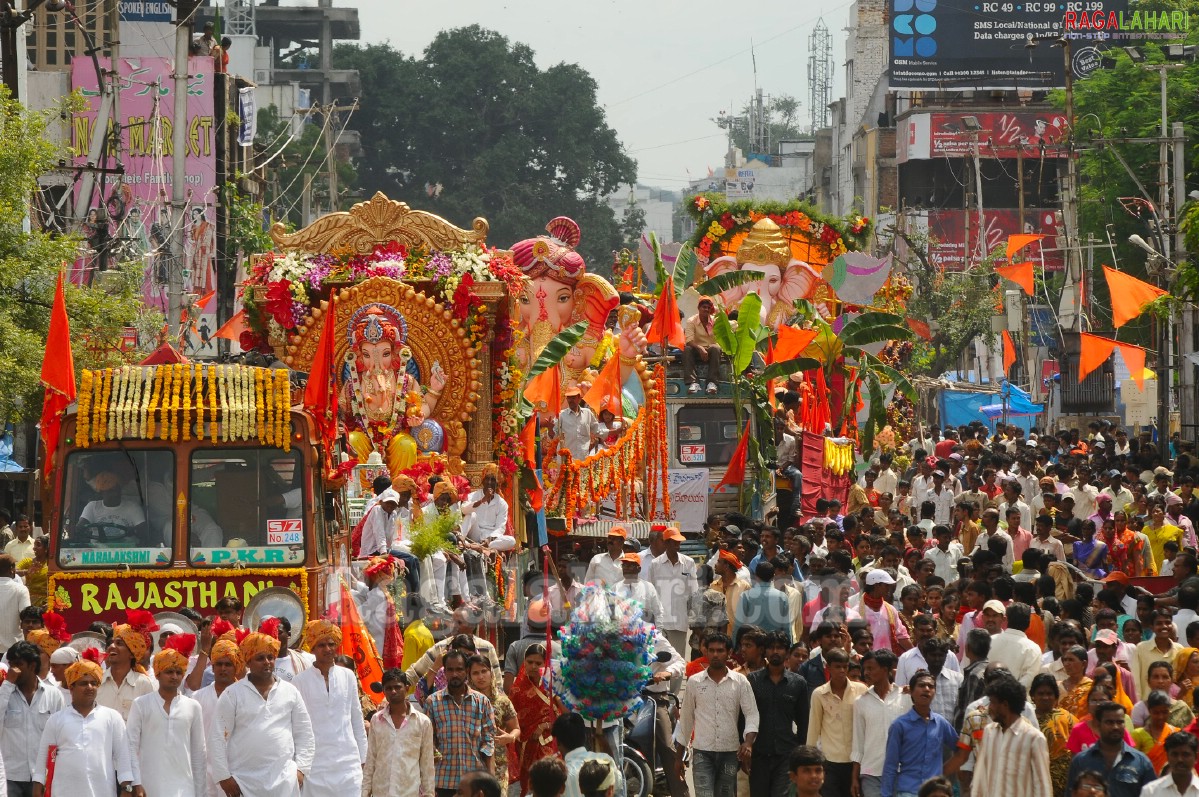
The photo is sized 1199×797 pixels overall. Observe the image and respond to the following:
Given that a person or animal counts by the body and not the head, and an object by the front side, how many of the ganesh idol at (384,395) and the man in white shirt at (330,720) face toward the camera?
2

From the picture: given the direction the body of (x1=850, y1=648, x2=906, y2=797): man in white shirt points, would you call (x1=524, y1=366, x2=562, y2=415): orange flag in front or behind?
behind

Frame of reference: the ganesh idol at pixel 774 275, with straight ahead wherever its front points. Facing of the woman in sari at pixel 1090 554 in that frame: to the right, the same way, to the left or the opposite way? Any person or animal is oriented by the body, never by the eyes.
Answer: the same way

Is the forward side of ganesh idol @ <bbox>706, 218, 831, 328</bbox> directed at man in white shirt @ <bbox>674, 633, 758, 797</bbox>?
yes

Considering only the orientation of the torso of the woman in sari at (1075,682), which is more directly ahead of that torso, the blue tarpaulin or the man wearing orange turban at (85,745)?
the man wearing orange turban

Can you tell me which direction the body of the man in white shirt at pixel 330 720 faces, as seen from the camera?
toward the camera

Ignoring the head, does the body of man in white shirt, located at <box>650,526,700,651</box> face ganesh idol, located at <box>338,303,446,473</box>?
no

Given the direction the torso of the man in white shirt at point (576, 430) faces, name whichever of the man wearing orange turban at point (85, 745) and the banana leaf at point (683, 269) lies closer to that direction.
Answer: the man wearing orange turban

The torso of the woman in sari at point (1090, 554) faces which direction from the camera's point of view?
toward the camera

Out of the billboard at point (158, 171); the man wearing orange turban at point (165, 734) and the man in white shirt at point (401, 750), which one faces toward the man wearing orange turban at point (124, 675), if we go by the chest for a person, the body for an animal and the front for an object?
the billboard

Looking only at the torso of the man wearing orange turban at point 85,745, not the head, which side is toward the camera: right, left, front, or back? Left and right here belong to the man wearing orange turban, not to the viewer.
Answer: front

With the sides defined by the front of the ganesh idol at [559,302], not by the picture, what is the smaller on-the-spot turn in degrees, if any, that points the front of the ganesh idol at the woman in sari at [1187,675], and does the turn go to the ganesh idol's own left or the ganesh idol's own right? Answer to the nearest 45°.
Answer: approximately 45° to the ganesh idol's own left

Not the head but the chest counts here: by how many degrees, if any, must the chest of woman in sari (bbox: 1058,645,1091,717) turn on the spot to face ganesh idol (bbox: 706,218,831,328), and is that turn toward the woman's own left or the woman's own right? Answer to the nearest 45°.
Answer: approximately 135° to the woman's own right

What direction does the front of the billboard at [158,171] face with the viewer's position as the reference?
facing the viewer

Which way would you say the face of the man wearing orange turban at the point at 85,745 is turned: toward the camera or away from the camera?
toward the camera

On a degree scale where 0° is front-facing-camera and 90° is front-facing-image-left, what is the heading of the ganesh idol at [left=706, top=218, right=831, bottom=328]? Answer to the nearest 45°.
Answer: approximately 0°

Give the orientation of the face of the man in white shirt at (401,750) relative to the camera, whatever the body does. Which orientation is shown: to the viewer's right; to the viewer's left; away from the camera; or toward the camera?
toward the camera

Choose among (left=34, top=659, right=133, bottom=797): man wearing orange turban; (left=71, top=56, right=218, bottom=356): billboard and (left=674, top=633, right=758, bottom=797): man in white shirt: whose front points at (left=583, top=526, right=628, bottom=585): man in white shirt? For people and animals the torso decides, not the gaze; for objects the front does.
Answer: the billboard

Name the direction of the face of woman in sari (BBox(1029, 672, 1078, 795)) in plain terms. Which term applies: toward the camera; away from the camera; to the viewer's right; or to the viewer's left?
toward the camera
